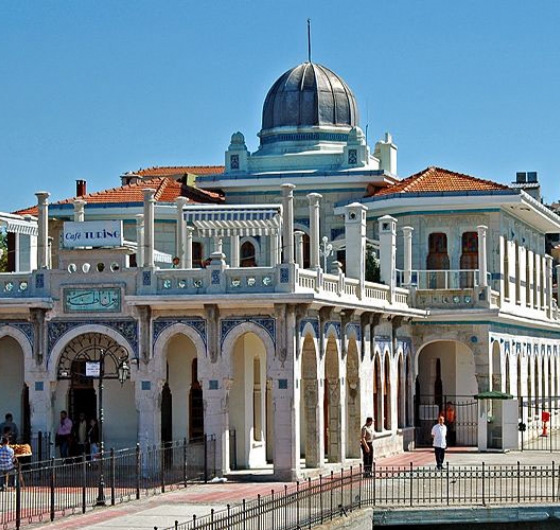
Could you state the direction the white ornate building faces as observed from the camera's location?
facing the viewer and to the left of the viewer

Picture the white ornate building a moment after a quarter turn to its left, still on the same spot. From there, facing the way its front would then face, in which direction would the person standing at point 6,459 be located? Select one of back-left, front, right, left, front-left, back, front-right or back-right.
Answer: right

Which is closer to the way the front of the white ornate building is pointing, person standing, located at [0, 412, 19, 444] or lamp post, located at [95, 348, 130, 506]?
the lamp post
